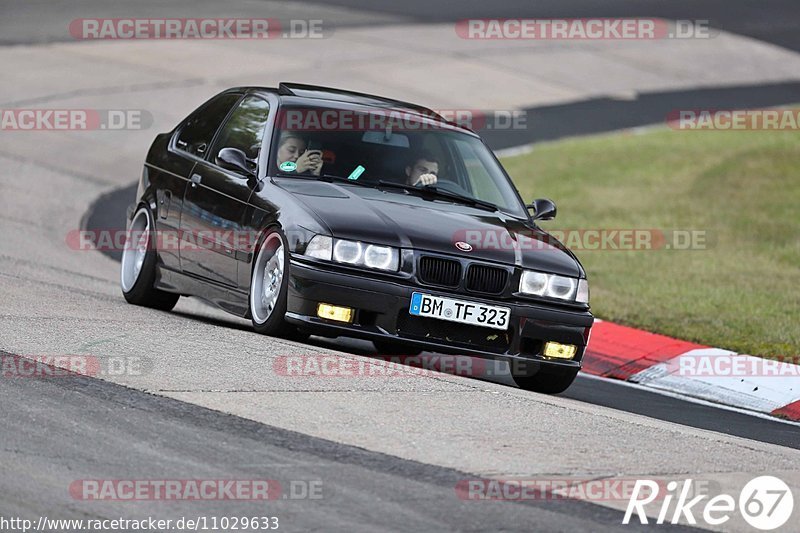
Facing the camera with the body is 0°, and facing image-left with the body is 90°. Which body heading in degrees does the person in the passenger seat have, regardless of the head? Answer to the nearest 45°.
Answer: approximately 315°

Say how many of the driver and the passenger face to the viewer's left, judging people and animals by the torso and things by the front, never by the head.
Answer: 0

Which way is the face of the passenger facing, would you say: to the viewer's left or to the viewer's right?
to the viewer's right

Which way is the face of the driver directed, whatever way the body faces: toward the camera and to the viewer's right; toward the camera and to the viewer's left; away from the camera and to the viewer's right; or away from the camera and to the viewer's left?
toward the camera and to the viewer's right

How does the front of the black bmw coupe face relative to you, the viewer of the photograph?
facing the viewer and to the right of the viewer
